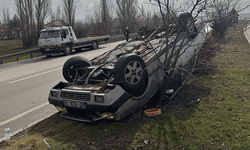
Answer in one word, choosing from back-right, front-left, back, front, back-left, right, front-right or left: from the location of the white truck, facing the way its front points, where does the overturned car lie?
front-left

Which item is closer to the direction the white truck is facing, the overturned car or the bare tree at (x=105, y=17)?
the overturned car

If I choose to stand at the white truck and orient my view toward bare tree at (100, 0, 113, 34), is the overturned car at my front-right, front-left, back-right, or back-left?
back-right

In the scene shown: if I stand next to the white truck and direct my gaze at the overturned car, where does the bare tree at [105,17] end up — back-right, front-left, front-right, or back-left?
back-left

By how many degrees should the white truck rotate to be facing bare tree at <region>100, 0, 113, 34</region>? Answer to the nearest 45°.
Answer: approximately 135° to its right

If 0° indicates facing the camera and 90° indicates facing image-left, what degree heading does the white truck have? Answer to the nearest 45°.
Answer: approximately 45°
